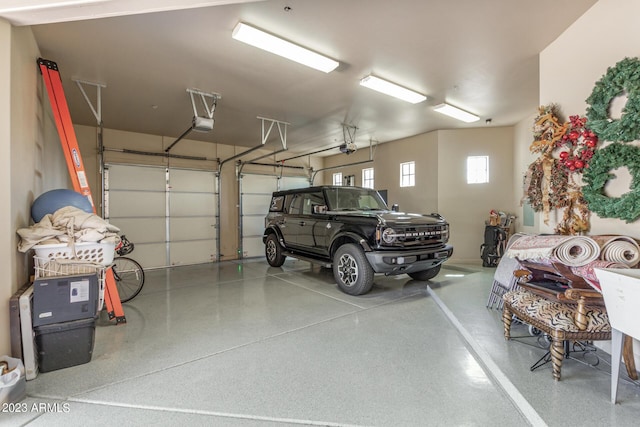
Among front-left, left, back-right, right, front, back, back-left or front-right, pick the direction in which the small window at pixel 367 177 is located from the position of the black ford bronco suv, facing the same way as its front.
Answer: back-left

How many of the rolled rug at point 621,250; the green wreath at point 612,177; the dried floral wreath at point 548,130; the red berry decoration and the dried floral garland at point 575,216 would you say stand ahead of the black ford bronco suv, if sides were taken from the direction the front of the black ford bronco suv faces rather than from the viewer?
5

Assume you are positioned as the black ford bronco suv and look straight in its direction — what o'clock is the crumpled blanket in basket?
The crumpled blanket in basket is roughly at 3 o'clock from the black ford bronco suv.

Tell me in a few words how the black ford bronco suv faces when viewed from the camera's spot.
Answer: facing the viewer and to the right of the viewer

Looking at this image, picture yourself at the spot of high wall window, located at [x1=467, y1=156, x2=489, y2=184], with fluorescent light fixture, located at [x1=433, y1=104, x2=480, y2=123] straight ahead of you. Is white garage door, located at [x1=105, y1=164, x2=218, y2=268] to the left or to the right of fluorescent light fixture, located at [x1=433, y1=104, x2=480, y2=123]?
right

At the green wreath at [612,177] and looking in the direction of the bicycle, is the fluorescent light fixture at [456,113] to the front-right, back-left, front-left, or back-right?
front-right

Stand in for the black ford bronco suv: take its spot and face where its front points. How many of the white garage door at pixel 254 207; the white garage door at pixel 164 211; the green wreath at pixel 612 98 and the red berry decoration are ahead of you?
2

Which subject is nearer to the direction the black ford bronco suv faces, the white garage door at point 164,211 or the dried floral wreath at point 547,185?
the dried floral wreath

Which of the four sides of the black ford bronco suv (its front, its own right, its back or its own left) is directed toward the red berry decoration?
front

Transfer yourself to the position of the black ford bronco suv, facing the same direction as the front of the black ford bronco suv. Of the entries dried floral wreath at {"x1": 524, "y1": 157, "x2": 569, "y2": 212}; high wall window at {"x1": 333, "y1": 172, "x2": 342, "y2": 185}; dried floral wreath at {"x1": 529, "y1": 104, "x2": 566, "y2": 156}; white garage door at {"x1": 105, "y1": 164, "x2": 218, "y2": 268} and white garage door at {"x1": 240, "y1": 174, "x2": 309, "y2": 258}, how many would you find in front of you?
2

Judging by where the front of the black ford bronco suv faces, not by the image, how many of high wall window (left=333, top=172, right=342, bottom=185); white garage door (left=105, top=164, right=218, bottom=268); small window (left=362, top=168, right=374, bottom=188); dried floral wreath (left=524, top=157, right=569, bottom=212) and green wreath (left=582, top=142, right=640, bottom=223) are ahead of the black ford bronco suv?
2

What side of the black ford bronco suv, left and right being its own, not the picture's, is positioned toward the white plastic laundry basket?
right

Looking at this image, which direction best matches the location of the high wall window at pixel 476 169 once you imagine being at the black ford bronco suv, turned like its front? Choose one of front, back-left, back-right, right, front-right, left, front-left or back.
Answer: left

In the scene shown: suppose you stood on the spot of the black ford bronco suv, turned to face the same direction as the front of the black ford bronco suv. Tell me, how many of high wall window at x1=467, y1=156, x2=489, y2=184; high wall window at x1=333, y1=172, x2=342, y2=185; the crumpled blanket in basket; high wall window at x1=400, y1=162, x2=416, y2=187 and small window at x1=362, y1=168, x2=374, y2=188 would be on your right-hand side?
1

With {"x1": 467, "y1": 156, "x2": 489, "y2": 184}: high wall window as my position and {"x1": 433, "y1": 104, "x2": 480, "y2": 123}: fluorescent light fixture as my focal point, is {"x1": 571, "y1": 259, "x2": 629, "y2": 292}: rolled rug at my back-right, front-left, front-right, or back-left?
front-left

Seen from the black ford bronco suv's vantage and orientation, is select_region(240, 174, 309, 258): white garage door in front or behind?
behind

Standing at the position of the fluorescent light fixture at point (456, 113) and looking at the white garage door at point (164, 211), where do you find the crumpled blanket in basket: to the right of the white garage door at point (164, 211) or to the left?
left

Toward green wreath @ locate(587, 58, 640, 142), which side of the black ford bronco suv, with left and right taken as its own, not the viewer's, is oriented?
front
